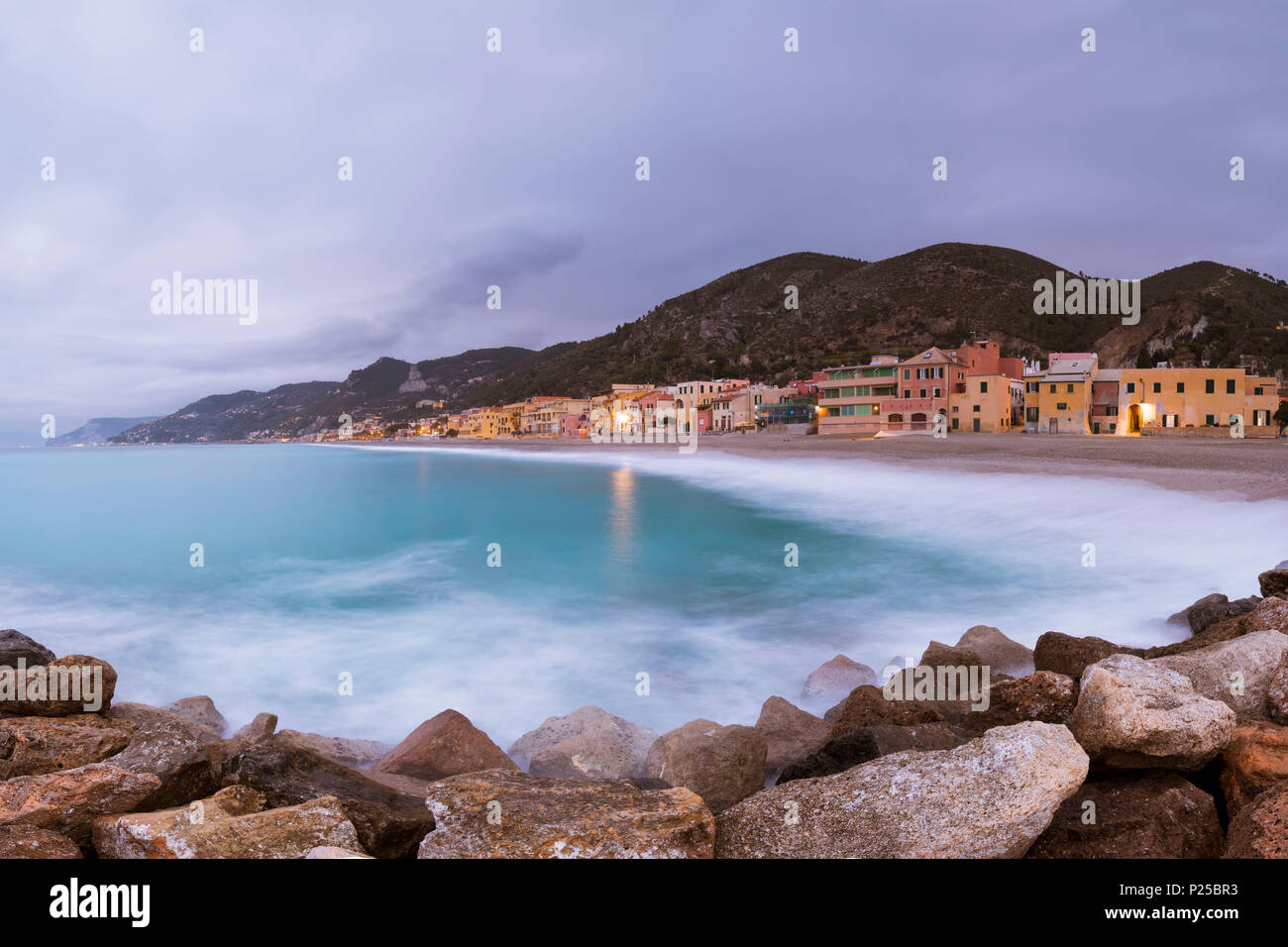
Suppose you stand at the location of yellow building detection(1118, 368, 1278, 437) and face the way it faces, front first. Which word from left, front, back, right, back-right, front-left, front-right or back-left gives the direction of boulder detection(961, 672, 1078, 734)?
front

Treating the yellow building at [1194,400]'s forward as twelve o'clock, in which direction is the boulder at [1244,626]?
The boulder is roughly at 12 o'clock from the yellow building.

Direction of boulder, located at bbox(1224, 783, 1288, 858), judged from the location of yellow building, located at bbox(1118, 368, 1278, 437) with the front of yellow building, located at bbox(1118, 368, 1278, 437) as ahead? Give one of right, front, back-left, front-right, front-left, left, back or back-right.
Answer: front

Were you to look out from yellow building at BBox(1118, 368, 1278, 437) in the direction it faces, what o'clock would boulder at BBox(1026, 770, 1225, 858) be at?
The boulder is roughly at 12 o'clock from the yellow building.

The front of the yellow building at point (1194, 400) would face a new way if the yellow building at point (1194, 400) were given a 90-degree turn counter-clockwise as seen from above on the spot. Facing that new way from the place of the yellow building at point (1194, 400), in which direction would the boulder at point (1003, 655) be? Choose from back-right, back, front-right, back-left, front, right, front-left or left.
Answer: right

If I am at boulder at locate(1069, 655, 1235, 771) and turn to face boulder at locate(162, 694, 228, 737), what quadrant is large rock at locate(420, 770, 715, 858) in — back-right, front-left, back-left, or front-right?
front-left

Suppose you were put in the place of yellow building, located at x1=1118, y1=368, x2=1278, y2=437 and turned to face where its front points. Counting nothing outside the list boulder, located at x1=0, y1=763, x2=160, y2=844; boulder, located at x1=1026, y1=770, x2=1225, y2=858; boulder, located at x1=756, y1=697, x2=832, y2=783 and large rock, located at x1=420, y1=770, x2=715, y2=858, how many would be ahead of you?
4

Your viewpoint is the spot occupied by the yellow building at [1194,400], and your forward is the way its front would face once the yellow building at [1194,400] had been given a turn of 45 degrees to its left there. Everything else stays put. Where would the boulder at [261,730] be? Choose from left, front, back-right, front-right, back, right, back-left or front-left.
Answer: front-right

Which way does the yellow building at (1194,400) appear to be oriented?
toward the camera

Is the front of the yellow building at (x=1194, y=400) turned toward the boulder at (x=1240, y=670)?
yes

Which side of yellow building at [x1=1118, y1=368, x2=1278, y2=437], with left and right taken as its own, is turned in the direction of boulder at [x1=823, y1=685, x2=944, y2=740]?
front

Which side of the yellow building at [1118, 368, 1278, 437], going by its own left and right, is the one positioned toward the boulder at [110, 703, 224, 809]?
front

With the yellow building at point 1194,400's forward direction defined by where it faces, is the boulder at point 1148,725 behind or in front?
in front

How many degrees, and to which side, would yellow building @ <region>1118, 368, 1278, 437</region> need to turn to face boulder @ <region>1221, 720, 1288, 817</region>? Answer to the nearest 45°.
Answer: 0° — it already faces it
